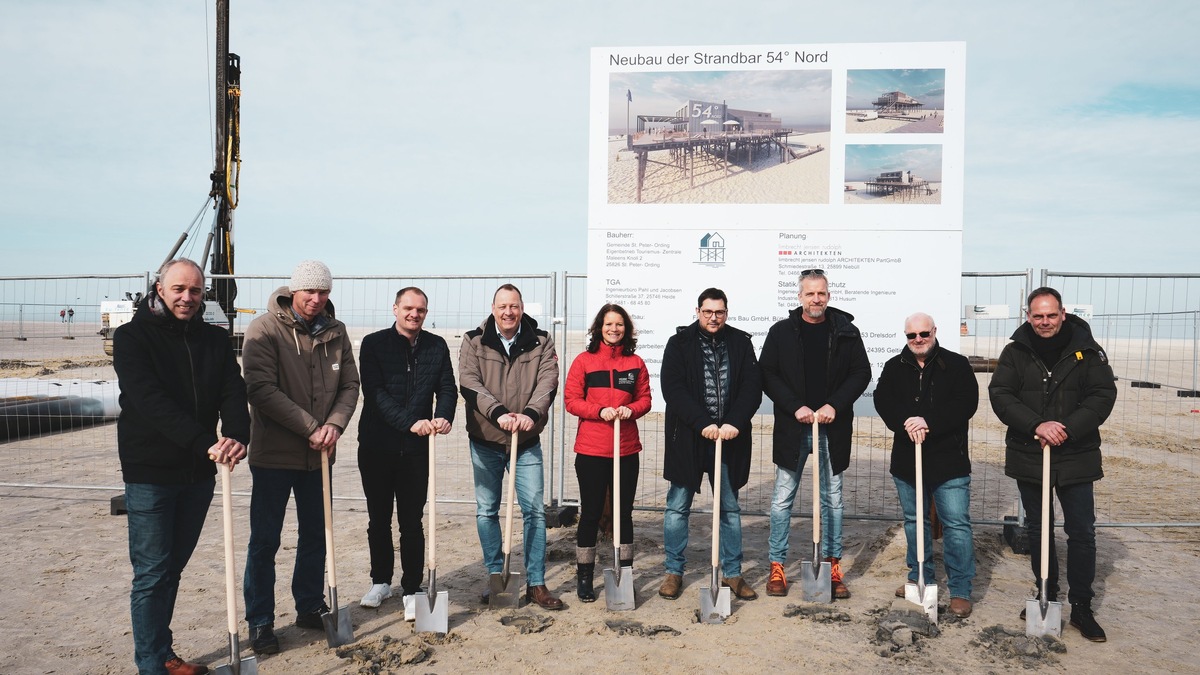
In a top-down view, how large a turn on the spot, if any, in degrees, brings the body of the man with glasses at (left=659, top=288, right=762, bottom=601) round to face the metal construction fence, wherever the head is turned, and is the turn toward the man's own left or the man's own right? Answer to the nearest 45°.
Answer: approximately 180°

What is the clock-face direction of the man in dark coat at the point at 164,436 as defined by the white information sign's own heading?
The man in dark coat is roughly at 1 o'clock from the white information sign.

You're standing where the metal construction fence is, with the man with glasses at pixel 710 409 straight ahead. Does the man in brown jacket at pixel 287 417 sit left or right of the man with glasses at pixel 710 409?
right

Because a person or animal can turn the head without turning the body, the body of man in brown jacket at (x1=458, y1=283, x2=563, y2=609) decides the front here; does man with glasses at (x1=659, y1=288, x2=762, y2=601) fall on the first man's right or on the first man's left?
on the first man's left

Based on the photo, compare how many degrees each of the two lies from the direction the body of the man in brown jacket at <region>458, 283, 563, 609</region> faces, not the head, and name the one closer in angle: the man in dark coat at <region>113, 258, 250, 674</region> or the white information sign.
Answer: the man in dark coat

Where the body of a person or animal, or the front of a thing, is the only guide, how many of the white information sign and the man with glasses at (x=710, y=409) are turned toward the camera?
2

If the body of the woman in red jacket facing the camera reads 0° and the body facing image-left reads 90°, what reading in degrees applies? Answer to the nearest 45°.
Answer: approximately 0°

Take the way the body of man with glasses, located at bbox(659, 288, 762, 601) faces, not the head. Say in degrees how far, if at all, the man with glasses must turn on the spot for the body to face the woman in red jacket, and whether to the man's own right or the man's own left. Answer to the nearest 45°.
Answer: approximately 90° to the man's own right

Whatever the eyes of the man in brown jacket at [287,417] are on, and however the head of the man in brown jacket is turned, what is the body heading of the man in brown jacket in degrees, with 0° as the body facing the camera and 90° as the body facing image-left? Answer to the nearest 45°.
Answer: approximately 315°

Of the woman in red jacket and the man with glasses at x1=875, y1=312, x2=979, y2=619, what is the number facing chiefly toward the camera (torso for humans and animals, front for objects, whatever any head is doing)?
2

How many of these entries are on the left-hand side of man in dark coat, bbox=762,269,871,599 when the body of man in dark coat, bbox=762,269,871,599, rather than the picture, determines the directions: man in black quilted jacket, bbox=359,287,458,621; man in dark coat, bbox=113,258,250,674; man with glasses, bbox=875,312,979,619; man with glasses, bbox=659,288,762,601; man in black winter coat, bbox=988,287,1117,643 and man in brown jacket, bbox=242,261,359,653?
2
